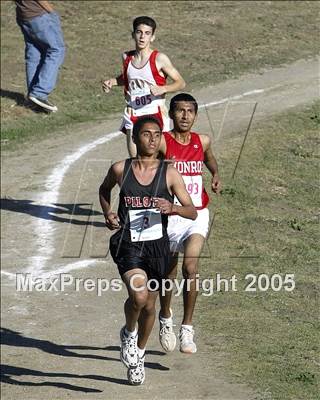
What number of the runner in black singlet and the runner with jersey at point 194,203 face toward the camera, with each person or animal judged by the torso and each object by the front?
2

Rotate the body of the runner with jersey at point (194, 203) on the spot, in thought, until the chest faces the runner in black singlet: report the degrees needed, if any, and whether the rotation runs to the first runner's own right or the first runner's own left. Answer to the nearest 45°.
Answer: approximately 45° to the first runner's own right

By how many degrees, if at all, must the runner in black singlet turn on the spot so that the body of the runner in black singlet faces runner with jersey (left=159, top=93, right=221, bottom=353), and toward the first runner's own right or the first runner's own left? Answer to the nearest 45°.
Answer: approximately 135° to the first runner's own left

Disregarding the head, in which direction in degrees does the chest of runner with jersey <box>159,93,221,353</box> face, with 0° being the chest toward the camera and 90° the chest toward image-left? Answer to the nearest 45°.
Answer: approximately 0°

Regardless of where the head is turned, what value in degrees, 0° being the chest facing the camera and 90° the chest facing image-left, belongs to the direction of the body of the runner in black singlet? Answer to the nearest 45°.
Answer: approximately 0°
